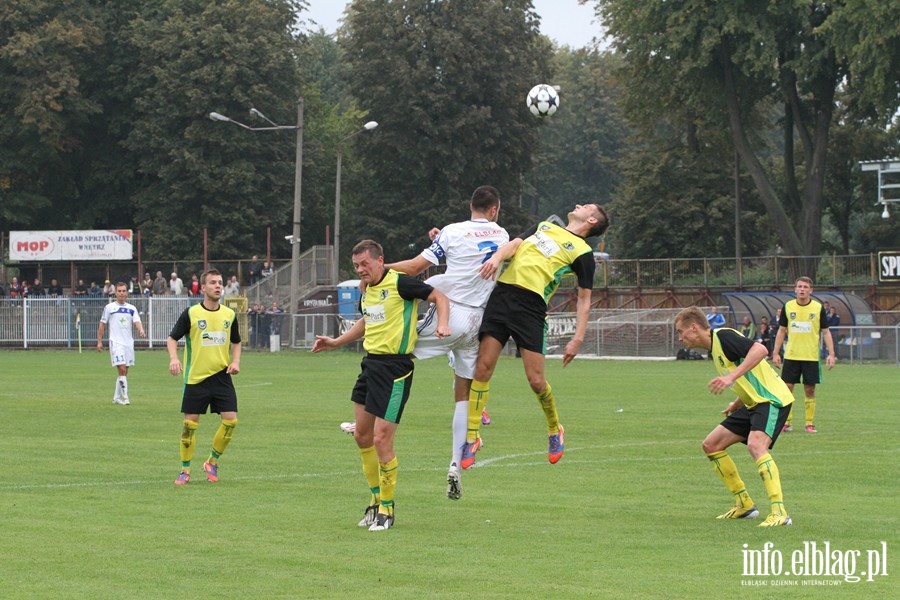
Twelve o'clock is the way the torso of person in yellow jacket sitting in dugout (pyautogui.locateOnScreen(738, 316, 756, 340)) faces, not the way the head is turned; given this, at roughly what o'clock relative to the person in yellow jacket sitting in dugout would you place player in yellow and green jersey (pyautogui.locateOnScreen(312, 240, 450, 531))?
The player in yellow and green jersey is roughly at 12 o'clock from the person in yellow jacket sitting in dugout.

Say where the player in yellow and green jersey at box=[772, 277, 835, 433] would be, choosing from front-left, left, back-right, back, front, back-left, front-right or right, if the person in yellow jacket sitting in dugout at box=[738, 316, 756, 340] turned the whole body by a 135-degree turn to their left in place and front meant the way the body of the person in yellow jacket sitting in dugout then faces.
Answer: back-right

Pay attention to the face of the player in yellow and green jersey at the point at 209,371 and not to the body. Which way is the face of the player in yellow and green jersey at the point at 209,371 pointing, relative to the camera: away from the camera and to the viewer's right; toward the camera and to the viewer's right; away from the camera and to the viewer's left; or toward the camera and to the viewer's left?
toward the camera and to the viewer's right

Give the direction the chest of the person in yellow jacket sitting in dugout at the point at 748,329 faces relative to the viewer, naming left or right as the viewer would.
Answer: facing the viewer

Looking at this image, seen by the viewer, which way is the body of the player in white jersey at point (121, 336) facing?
toward the camera

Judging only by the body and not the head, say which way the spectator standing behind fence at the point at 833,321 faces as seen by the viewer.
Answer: toward the camera

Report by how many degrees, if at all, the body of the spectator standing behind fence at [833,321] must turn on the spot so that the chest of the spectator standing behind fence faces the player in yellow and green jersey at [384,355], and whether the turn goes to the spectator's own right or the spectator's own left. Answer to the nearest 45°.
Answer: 0° — they already face them

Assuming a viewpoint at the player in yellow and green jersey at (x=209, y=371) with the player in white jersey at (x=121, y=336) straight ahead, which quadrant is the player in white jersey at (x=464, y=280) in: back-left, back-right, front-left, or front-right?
back-right

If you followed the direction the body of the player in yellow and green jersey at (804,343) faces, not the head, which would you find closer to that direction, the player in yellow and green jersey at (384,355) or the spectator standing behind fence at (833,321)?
the player in yellow and green jersey

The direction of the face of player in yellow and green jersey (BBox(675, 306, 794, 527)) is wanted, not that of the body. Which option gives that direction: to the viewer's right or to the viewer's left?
to the viewer's left

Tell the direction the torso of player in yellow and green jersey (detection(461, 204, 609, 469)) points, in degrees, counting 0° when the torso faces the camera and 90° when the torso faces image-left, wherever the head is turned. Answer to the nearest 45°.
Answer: approximately 45°

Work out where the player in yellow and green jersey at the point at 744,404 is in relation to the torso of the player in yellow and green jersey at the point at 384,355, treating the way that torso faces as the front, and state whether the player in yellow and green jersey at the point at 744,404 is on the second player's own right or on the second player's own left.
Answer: on the second player's own left

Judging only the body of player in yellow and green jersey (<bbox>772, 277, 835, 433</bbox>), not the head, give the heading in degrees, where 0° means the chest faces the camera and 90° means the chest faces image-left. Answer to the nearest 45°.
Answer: approximately 0°

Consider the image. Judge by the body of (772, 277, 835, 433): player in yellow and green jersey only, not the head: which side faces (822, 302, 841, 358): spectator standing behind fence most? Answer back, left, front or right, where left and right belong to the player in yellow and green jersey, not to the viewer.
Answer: back
